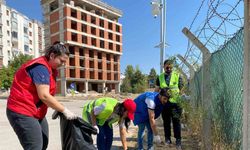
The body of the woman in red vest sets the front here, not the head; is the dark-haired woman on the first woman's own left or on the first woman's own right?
on the first woman's own left

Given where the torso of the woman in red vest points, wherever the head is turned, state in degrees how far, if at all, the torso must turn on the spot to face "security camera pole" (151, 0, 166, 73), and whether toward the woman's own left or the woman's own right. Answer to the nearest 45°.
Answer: approximately 45° to the woman's own left

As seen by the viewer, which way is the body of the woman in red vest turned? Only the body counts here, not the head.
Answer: to the viewer's right
